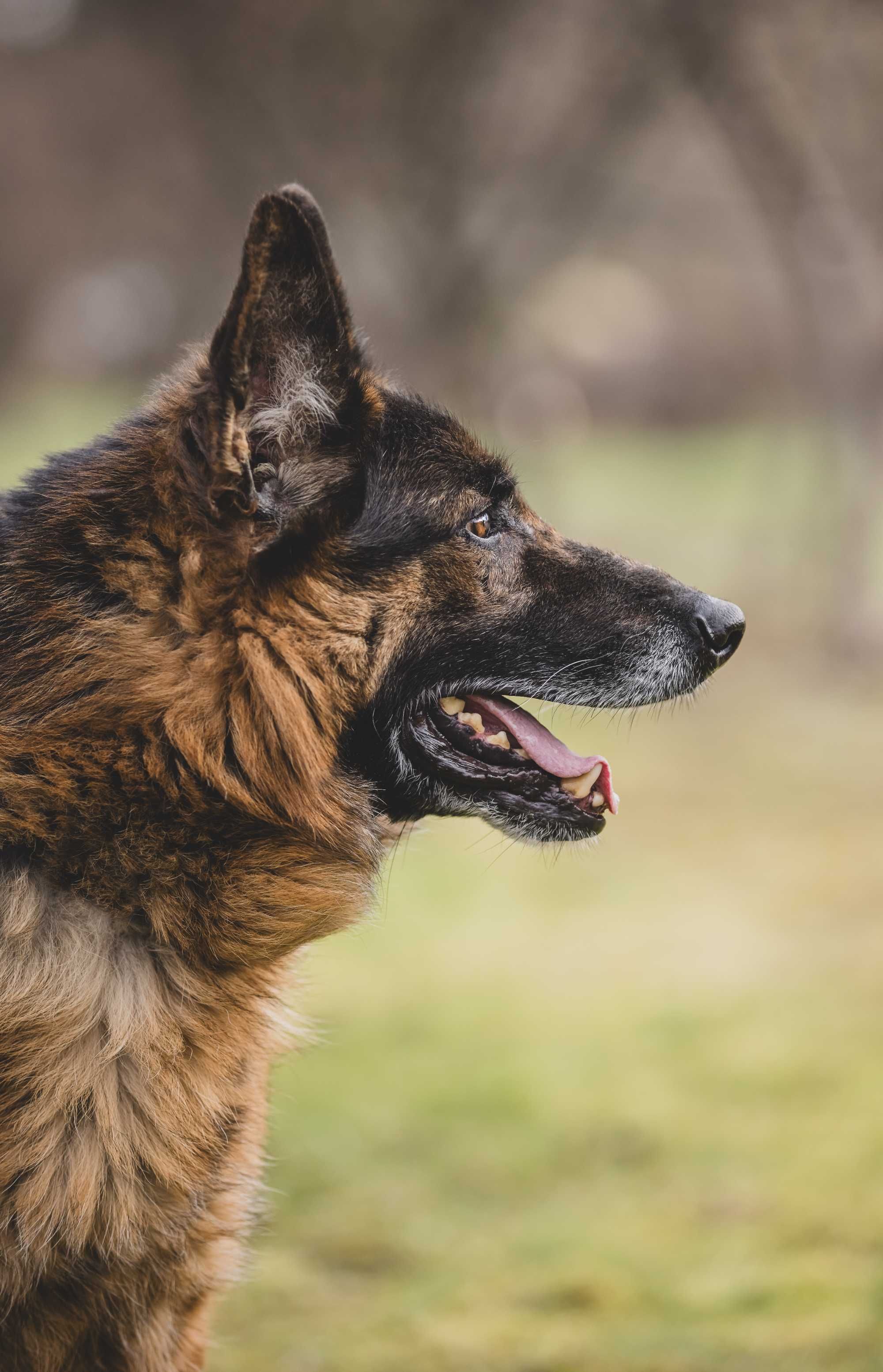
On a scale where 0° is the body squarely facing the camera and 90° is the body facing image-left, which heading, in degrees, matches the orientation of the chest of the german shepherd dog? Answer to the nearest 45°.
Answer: approximately 270°
